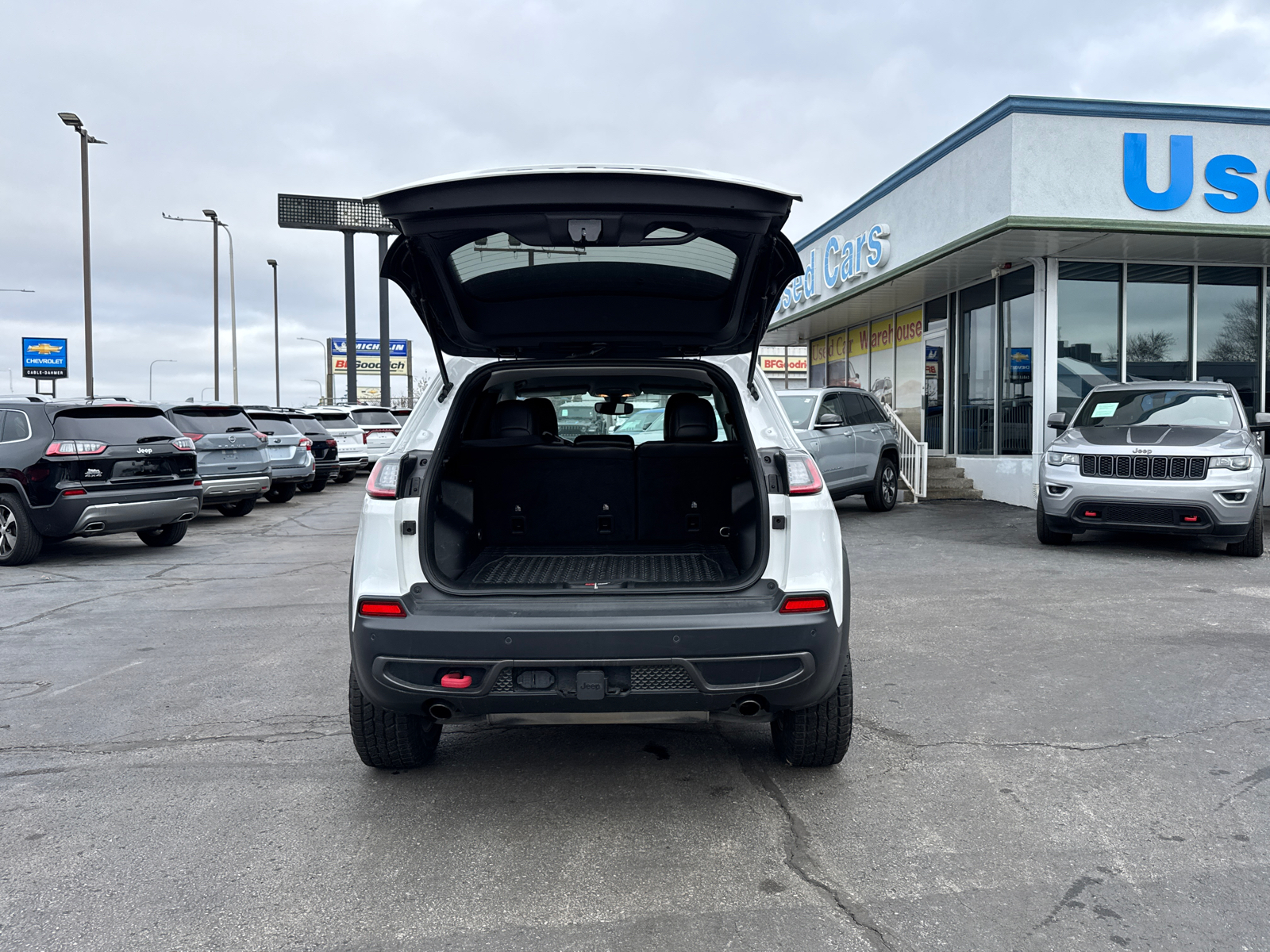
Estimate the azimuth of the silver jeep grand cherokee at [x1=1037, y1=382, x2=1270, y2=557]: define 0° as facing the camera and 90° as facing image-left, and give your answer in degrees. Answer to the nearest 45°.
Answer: approximately 0°

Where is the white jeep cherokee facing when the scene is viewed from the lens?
facing away from the viewer

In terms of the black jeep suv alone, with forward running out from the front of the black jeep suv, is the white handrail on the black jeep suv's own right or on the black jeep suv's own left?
on the black jeep suv's own right

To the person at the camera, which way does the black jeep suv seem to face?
facing away from the viewer and to the left of the viewer

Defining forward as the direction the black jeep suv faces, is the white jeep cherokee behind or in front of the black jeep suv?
behind

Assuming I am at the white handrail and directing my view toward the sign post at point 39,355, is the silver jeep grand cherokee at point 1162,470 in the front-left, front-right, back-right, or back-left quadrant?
back-left

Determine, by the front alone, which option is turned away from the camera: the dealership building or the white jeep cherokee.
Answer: the white jeep cherokee

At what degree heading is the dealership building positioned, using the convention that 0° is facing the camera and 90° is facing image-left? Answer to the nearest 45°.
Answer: approximately 45°

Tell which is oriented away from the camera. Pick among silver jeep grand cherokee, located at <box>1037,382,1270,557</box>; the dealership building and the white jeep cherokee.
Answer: the white jeep cherokee

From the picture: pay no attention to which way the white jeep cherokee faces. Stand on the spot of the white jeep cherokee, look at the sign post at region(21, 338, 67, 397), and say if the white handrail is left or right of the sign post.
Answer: right

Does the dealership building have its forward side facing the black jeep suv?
yes

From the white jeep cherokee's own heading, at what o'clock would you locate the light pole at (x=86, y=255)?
The light pole is roughly at 11 o'clock from the white jeep cherokee.
